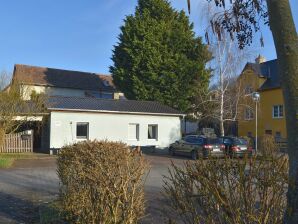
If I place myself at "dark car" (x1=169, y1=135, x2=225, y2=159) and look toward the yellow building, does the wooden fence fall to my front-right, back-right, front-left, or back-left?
back-left

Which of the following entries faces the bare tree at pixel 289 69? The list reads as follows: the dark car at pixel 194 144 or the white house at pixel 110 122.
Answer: the white house

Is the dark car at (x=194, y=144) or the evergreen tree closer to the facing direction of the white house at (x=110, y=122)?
the dark car

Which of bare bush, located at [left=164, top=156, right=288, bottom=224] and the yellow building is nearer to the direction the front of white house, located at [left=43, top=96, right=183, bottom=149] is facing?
the bare bush

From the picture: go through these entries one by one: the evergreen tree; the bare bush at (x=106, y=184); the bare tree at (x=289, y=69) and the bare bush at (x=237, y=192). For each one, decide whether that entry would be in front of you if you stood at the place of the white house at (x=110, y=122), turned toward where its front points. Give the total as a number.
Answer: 3

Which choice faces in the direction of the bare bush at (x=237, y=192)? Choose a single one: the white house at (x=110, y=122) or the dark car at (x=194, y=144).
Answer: the white house

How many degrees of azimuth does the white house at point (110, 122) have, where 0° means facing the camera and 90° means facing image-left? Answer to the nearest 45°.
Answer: approximately 0°

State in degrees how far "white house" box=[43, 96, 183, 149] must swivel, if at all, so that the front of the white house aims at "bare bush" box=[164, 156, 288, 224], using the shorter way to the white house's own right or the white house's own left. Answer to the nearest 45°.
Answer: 0° — it already faces it

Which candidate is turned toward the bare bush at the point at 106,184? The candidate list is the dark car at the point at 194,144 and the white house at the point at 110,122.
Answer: the white house

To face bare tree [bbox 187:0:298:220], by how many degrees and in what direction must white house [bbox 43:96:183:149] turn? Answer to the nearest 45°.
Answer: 0° — it already faces it

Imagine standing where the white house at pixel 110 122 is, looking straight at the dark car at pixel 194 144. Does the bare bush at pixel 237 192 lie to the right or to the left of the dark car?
right

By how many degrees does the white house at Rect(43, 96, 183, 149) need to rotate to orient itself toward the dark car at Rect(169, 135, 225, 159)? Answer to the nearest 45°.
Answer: approximately 45° to its left

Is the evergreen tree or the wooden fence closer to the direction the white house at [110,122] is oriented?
the wooden fence
